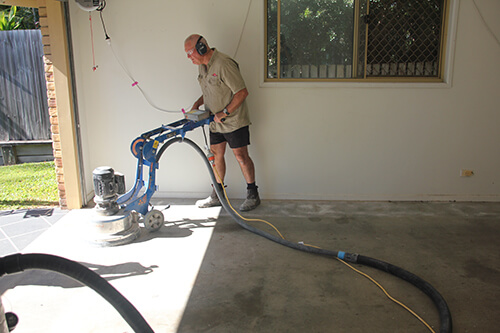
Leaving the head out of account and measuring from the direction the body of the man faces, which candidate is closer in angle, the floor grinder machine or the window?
the floor grinder machine

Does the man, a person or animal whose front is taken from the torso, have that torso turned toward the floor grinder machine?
yes

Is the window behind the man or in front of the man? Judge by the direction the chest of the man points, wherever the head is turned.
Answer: behind

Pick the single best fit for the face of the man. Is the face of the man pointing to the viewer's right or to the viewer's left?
to the viewer's left

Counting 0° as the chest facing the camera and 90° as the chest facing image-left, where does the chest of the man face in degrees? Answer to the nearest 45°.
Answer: approximately 45°

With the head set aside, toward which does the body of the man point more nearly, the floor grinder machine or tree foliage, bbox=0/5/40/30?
the floor grinder machine

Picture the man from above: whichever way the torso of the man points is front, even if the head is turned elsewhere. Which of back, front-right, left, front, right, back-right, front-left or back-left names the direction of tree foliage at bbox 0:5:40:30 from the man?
right
